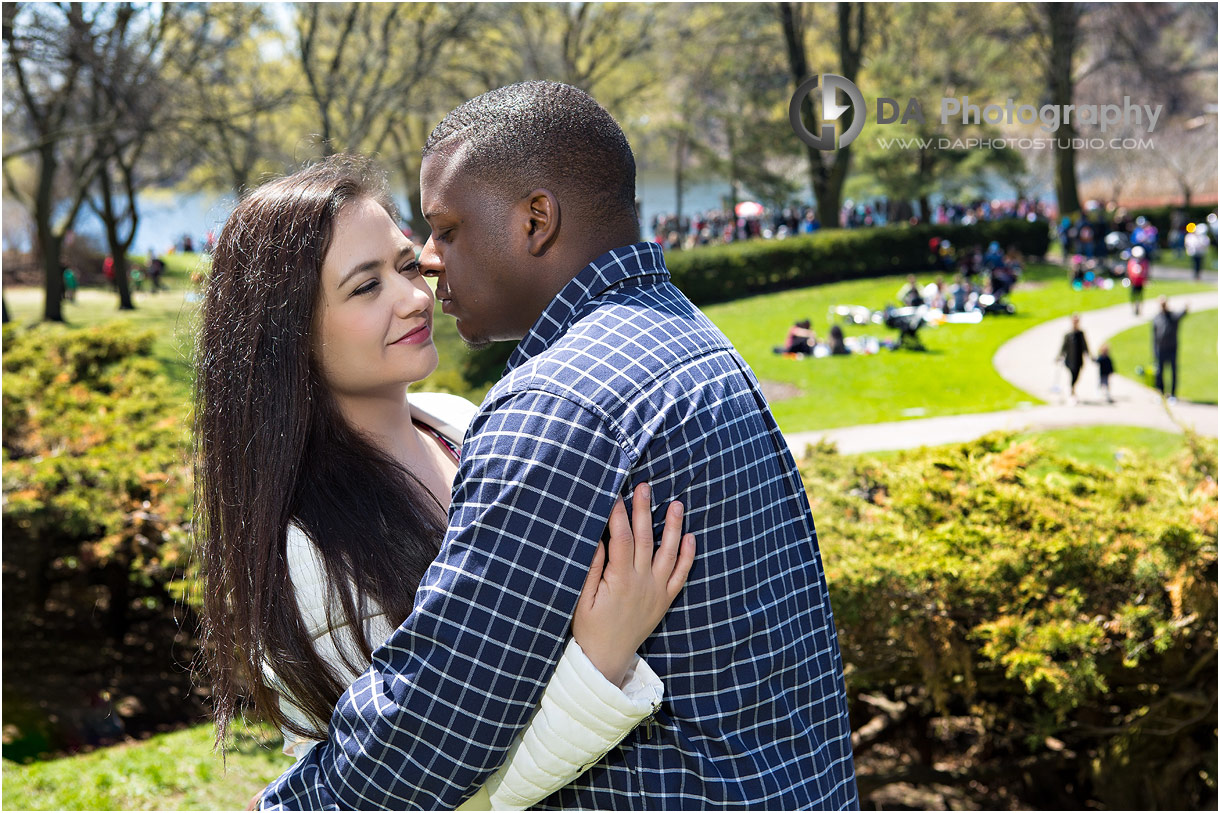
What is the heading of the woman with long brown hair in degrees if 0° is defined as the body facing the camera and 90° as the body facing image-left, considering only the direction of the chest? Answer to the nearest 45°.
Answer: approximately 315°

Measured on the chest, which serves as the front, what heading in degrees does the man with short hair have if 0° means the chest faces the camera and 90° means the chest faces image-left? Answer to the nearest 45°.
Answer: approximately 135°

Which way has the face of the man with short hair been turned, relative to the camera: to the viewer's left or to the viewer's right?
to the viewer's left

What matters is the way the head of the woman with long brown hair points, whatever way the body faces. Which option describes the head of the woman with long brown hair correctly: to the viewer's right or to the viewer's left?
to the viewer's right

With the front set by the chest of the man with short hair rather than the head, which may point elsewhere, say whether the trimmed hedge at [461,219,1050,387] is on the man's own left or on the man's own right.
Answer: on the man's own right

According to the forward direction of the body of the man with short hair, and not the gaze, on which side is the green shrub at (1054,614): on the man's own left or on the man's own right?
on the man's own right

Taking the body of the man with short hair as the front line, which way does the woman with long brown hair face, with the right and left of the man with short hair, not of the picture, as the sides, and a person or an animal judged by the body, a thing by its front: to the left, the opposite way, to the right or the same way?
the opposite way
